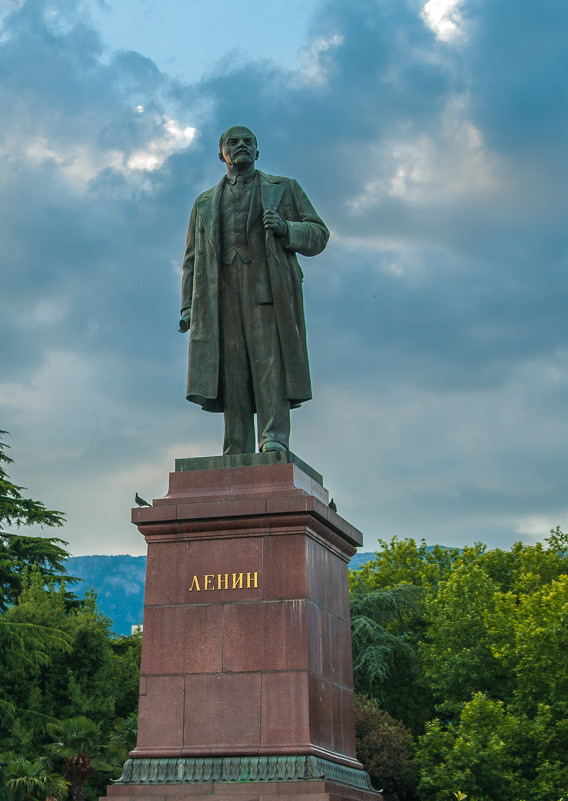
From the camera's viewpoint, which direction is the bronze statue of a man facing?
toward the camera
